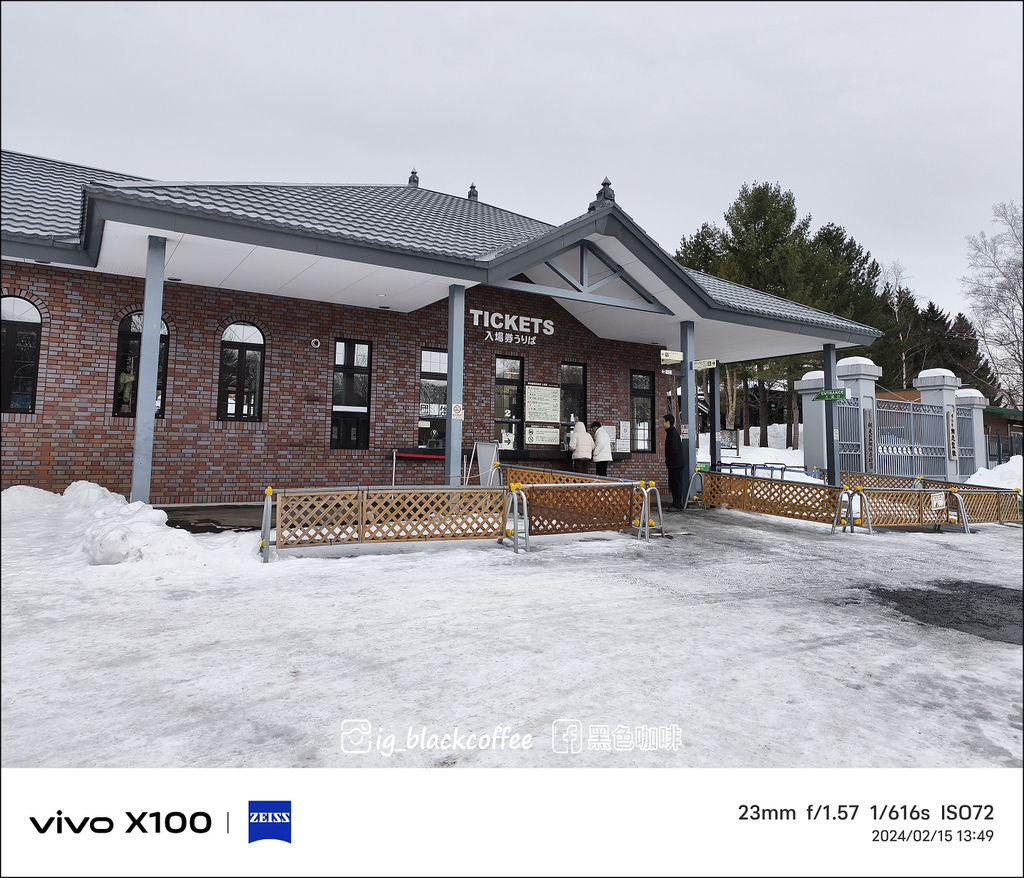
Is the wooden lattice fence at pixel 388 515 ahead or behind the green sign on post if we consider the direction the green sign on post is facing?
ahead

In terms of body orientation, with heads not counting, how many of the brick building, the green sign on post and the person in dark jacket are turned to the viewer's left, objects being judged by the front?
1

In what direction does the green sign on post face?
toward the camera

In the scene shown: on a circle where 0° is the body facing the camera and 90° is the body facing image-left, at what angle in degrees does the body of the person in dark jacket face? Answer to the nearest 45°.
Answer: approximately 90°

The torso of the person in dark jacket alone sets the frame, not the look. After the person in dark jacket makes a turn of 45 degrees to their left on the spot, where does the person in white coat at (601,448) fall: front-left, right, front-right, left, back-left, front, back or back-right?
front-right

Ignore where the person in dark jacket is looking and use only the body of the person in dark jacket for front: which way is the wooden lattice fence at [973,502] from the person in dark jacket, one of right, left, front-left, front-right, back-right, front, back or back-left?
back

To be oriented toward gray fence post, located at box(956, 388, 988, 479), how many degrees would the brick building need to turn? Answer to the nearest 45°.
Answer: approximately 45° to its left

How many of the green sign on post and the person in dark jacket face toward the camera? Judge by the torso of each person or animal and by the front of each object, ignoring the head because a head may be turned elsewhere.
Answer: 1

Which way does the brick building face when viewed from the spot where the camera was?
facing the viewer and to the right of the viewer

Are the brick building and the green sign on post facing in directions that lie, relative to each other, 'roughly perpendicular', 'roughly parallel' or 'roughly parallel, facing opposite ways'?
roughly perpendicular
